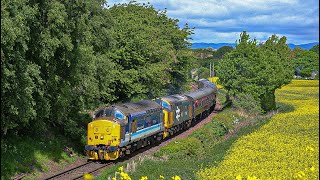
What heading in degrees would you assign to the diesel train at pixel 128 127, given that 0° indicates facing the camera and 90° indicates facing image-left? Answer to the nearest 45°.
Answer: approximately 45°

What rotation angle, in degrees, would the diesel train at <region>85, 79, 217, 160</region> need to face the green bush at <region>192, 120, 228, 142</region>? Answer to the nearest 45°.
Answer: approximately 180°

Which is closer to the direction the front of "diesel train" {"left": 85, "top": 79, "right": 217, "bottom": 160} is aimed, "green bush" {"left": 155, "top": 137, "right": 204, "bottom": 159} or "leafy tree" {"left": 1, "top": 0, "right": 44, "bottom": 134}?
the leafy tree

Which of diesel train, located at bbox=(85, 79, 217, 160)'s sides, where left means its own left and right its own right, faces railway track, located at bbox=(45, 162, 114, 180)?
front

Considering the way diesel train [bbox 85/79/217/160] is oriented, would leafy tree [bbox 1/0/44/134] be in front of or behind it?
in front

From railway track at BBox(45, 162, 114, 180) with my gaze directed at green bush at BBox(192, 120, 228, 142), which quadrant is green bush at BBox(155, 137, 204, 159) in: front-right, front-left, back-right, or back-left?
front-right

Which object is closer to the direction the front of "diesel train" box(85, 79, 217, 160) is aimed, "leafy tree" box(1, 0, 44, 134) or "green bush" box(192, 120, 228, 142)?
the leafy tree
